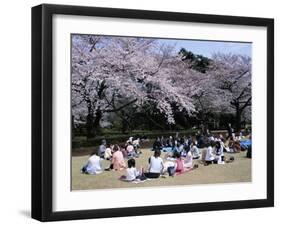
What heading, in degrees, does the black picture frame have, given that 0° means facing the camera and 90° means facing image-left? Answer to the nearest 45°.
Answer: approximately 315°

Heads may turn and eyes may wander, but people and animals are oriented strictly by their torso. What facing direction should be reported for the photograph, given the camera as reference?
facing the viewer and to the right of the viewer
